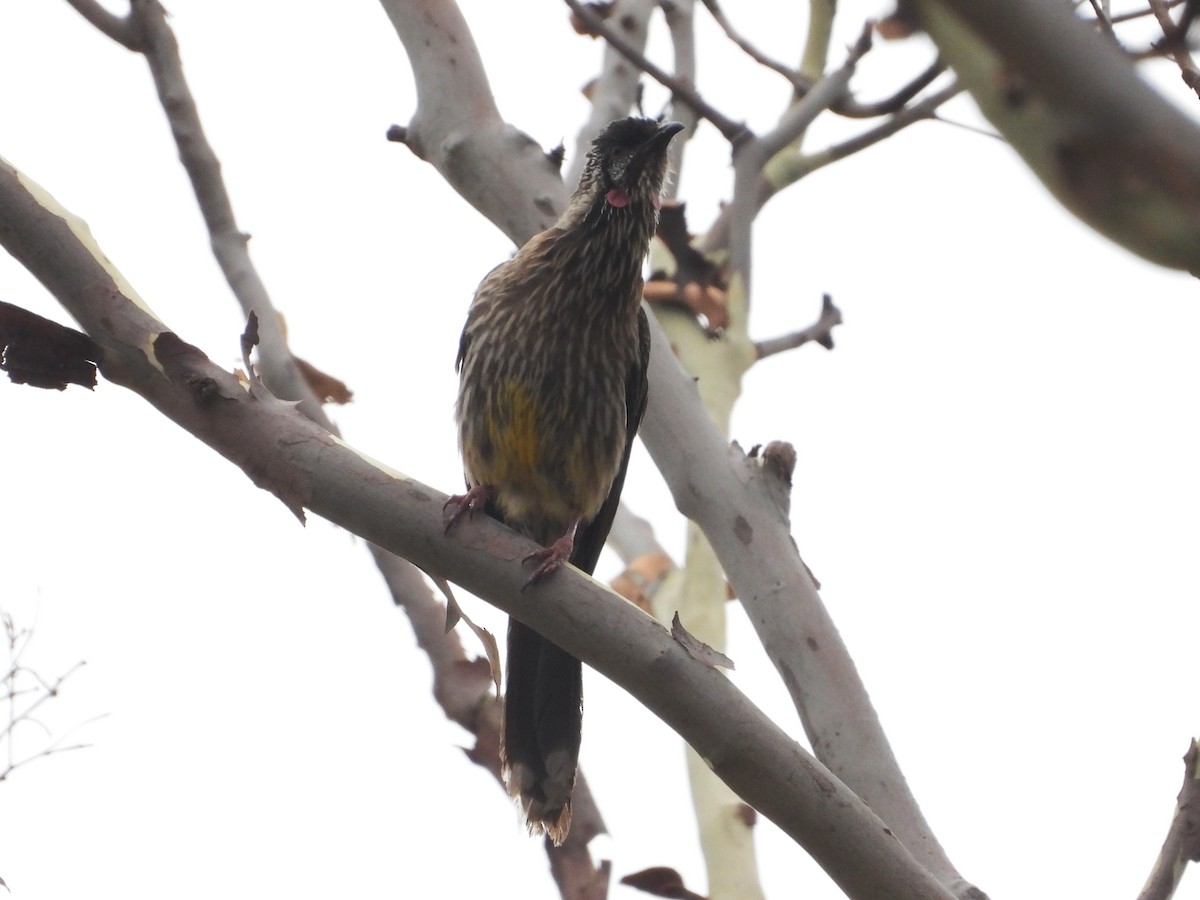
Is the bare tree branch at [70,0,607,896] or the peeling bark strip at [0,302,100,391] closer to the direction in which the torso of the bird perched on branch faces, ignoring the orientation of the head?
the peeling bark strip

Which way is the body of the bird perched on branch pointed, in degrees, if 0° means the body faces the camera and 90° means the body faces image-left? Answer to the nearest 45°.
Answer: approximately 0°

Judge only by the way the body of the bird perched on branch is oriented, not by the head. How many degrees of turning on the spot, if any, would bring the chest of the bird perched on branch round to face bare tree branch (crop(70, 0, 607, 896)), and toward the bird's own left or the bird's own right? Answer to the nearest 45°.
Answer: approximately 45° to the bird's own right

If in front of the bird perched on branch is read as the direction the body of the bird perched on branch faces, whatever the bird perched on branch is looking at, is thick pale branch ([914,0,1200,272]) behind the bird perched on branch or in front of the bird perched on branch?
in front

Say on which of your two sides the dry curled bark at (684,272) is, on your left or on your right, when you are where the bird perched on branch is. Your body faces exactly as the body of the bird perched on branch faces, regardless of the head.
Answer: on your left
